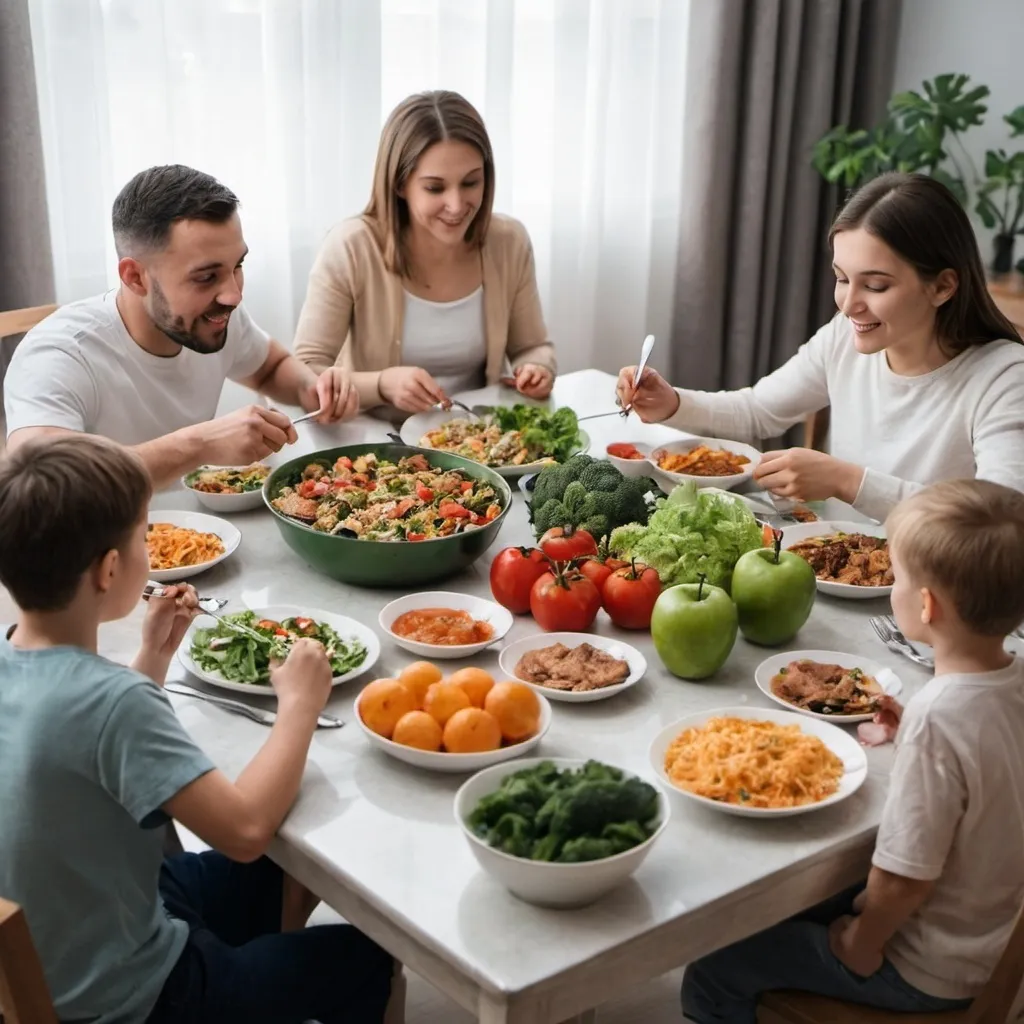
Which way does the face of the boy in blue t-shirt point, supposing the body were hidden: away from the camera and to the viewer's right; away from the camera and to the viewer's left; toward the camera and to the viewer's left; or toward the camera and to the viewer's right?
away from the camera and to the viewer's right

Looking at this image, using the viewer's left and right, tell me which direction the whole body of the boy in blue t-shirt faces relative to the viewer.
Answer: facing away from the viewer and to the right of the viewer

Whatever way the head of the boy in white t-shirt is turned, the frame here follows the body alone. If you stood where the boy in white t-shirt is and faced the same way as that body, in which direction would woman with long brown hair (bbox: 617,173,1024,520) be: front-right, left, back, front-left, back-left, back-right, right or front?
front-right

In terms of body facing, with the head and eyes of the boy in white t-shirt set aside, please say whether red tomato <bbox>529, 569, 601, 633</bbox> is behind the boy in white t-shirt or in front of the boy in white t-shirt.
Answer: in front

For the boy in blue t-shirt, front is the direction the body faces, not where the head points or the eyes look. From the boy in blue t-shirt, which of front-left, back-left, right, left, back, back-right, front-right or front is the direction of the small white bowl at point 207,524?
front-left

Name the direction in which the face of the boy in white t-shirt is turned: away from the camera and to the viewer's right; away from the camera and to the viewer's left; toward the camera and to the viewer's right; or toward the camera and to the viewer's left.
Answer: away from the camera and to the viewer's left

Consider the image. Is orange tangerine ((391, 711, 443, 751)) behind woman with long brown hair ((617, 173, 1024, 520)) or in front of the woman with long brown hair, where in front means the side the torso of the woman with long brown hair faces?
in front

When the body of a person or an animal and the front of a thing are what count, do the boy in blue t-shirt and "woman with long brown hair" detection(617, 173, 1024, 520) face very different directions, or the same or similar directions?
very different directions

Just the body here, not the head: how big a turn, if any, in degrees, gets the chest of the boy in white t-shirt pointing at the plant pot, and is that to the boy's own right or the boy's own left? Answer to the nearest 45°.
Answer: approximately 45° to the boy's own right

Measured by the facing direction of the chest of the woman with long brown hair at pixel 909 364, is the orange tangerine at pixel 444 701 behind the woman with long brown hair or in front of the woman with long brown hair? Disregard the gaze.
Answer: in front

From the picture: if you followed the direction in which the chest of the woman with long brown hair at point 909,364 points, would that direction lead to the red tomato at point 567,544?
yes

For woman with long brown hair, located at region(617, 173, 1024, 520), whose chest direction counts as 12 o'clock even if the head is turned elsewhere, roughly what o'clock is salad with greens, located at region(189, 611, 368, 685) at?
The salad with greens is roughly at 12 o'clock from the woman with long brown hair.

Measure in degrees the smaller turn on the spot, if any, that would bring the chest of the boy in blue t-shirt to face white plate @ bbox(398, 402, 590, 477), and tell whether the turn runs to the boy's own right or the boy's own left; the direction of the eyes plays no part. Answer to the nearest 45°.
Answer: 0° — they already face it

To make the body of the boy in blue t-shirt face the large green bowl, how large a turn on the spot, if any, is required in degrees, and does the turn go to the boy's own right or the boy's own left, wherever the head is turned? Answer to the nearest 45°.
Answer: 0° — they already face it
